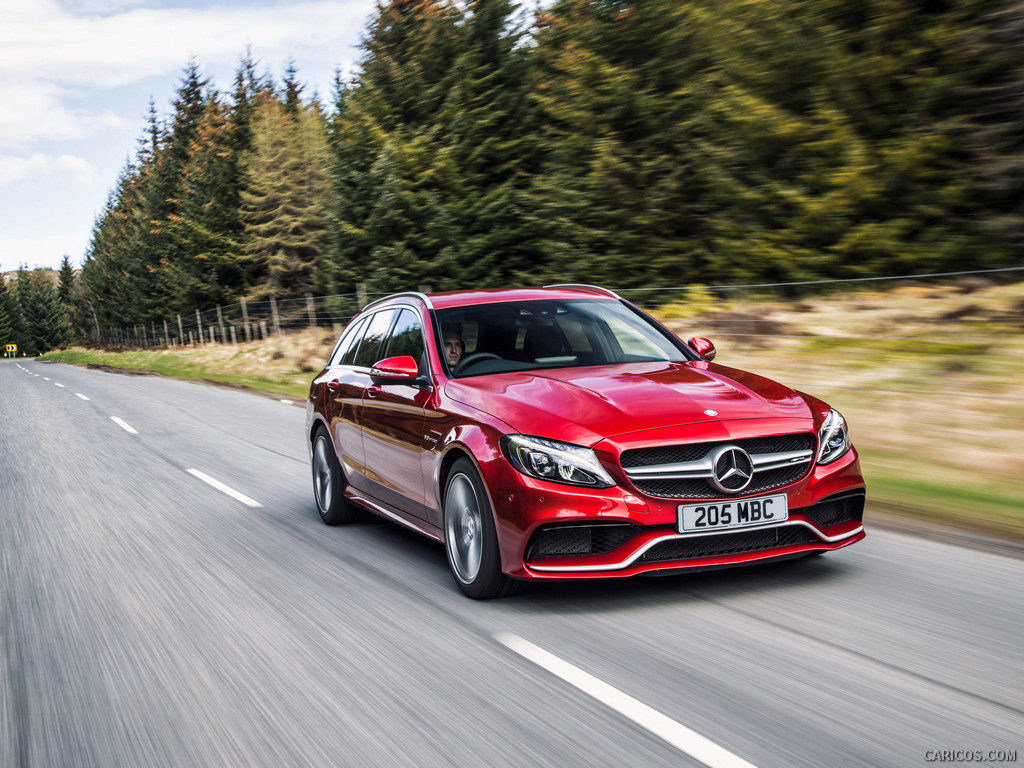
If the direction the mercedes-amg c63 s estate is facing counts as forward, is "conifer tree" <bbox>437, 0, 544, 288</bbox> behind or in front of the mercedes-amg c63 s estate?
behind

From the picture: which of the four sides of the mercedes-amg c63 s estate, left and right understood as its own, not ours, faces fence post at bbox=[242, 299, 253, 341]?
back

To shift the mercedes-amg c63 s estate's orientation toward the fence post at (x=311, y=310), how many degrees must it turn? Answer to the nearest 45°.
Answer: approximately 135° to its left

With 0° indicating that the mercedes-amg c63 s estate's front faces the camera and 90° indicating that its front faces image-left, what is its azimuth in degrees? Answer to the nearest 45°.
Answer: approximately 315°

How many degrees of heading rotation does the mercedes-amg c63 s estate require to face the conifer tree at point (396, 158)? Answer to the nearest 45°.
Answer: approximately 135° to its left

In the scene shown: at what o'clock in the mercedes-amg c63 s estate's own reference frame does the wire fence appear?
The wire fence is roughly at 7 o'clock from the mercedes-amg c63 s estate.

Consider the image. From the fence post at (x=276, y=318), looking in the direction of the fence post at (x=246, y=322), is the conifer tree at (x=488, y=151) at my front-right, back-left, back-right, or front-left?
back-right

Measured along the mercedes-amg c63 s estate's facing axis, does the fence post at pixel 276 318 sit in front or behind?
behind
